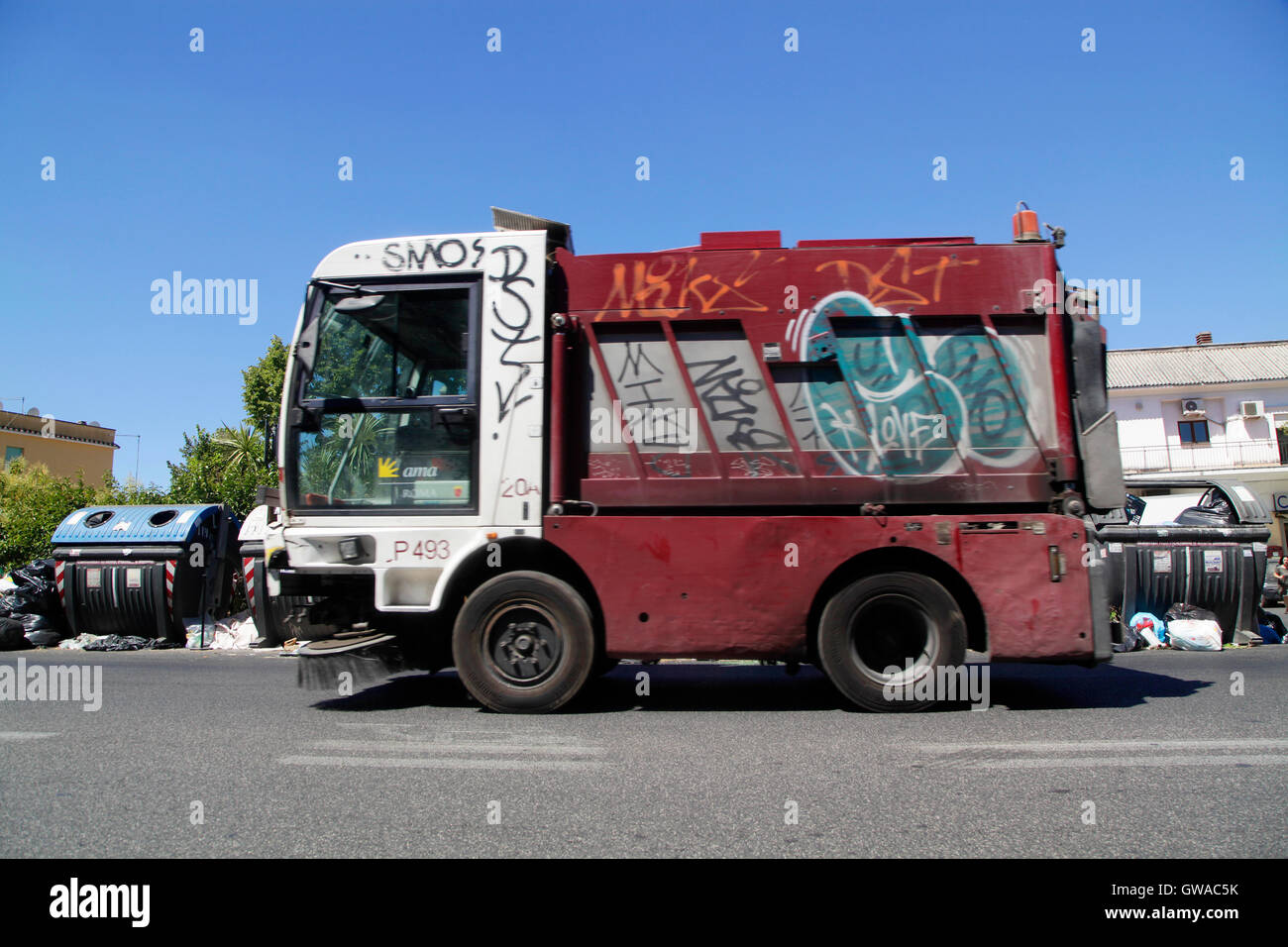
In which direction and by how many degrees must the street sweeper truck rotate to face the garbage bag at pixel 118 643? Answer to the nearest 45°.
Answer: approximately 45° to its right

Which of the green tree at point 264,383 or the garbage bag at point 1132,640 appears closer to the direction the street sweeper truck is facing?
the green tree

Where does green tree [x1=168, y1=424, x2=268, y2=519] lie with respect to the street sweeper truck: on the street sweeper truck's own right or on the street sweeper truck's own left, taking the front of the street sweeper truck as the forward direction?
on the street sweeper truck's own right

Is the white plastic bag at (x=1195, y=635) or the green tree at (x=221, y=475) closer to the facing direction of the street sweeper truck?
the green tree

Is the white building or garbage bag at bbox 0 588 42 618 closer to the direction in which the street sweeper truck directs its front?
the garbage bag

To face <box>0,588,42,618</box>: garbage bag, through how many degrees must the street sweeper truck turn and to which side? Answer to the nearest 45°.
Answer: approximately 45° to its right

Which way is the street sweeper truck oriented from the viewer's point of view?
to the viewer's left

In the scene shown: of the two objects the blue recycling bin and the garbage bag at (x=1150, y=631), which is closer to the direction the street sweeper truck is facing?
the blue recycling bin

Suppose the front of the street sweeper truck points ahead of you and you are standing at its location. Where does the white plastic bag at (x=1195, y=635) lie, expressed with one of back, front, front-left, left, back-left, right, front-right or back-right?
back-right
